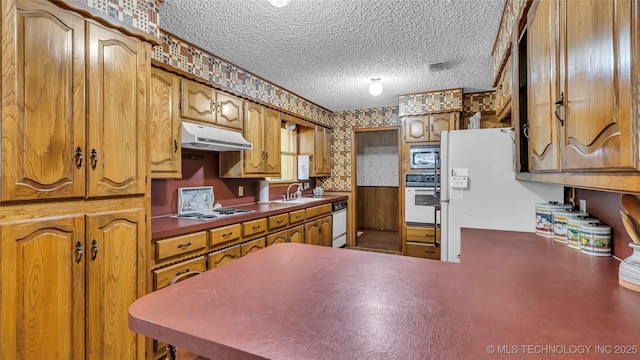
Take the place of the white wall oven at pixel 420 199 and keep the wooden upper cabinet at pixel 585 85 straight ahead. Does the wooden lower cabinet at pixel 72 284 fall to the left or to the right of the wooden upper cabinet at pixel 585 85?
right

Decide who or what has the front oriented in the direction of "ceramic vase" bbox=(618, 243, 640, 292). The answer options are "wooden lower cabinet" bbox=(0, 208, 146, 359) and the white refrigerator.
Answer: the wooden lower cabinet

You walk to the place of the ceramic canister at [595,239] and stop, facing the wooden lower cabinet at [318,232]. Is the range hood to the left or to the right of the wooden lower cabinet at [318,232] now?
left

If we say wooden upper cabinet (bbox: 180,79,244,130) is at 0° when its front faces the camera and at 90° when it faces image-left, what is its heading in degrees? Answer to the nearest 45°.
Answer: approximately 315°

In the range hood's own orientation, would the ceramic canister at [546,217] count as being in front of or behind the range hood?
in front

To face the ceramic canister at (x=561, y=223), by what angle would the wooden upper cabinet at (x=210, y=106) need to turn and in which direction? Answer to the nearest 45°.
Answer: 0° — it already faces it

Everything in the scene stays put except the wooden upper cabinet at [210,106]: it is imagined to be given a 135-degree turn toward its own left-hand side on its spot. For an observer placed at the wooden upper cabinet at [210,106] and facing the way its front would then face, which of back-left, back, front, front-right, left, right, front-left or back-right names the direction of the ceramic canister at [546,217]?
back-right

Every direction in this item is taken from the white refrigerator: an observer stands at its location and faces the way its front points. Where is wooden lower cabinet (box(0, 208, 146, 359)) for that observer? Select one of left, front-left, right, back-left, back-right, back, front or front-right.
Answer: front-left

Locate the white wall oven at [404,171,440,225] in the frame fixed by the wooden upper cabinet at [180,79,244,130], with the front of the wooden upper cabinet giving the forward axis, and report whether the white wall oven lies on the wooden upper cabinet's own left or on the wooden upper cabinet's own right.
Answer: on the wooden upper cabinet's own left

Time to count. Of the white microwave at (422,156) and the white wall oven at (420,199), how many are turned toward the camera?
2

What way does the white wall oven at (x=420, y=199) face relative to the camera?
toward the camera

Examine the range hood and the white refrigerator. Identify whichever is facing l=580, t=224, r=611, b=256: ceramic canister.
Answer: the range hood
